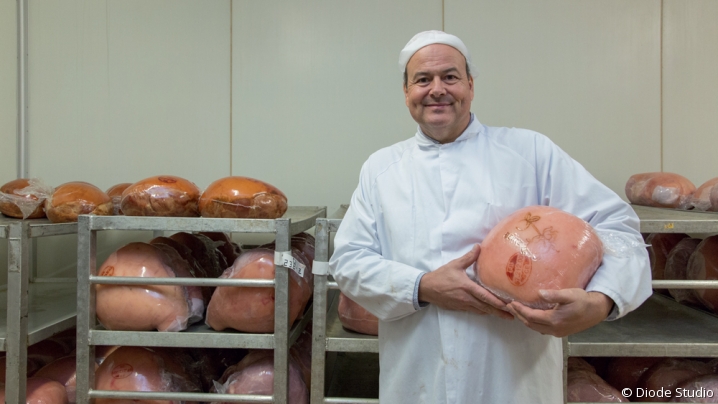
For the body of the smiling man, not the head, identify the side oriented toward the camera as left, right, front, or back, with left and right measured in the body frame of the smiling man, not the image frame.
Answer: front

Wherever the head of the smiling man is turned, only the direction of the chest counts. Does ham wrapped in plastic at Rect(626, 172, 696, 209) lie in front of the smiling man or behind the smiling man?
behind

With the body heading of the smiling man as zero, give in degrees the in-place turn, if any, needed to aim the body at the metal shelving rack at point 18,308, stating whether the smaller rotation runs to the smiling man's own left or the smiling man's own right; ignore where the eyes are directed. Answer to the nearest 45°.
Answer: approximately 90° to the smiling man's own right

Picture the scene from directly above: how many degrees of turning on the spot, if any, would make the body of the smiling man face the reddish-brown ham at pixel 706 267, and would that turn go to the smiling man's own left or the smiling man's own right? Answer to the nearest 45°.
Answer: approximately 135° to the smiling man's own left
